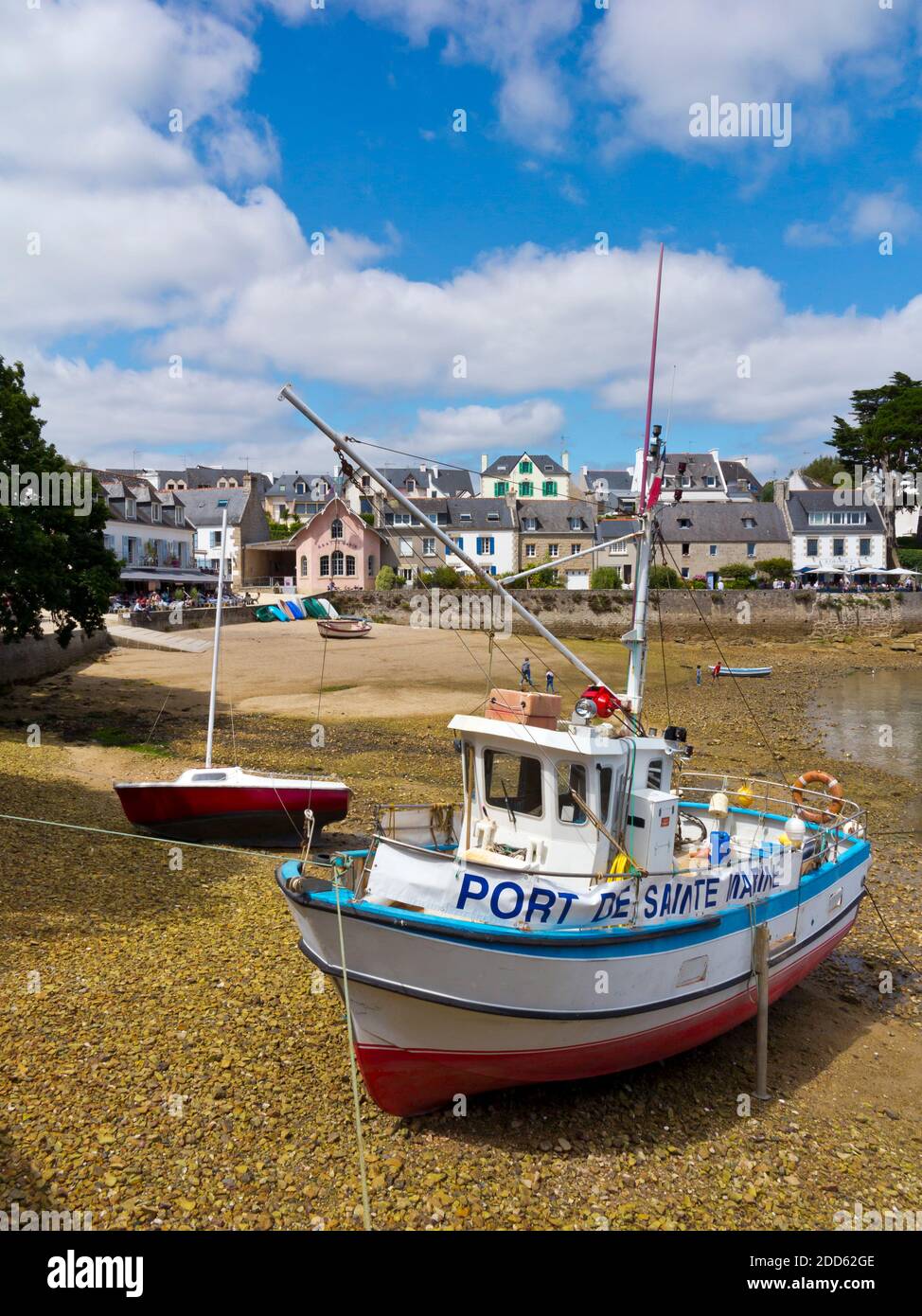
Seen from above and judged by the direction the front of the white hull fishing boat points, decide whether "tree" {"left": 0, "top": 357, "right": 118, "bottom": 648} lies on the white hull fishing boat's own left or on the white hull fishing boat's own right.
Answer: on the white hull fishing boat's own right

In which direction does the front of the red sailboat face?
to the viewer's left

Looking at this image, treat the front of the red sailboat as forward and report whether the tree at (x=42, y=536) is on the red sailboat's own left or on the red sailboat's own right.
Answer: on the red sailboat's own right

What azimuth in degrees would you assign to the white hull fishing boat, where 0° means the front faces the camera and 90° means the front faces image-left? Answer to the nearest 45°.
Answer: approximately 45°

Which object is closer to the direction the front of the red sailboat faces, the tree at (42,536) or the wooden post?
the tree

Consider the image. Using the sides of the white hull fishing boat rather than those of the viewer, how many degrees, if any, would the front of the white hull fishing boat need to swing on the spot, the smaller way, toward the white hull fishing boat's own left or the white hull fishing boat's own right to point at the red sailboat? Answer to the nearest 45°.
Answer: approximately 90° to the white hull fishing boat's own right

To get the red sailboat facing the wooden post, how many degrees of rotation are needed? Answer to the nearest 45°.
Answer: approximately 135° to its left

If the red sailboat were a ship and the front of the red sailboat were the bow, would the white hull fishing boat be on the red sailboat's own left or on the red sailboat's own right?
on the red sailboat's own left
